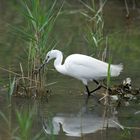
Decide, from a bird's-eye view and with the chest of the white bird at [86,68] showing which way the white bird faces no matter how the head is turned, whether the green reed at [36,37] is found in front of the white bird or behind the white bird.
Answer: in front

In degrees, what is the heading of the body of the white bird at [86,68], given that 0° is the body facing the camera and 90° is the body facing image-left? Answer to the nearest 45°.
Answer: approximately 90°
